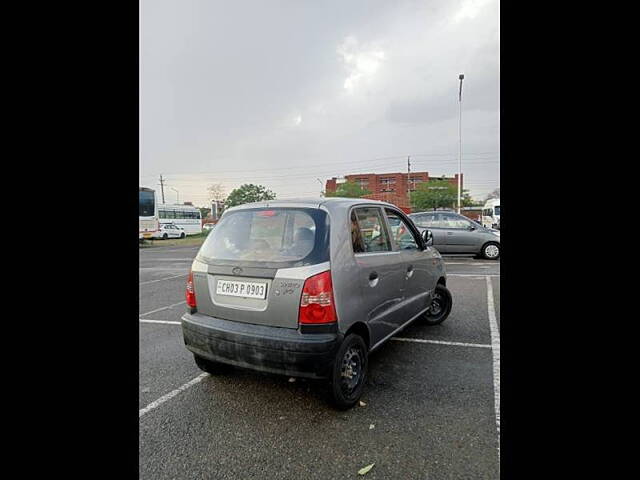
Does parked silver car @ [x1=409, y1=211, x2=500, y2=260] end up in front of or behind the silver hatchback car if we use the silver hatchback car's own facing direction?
in front

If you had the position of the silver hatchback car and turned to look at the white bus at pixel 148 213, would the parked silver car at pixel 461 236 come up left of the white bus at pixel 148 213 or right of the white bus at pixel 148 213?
right

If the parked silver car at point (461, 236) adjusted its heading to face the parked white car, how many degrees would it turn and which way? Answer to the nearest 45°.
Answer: approximately 135° to its left

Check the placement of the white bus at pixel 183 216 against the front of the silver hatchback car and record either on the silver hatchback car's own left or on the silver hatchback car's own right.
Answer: on the silver hatchback car's own left

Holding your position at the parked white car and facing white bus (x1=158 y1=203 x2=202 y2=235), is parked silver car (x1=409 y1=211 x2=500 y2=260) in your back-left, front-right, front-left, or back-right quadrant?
back-right

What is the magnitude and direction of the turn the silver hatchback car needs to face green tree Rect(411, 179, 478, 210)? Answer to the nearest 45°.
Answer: approximately 45° to its left

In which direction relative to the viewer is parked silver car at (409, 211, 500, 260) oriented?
to the viewer's right

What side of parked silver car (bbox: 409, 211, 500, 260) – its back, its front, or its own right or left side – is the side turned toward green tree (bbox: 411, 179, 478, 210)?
left

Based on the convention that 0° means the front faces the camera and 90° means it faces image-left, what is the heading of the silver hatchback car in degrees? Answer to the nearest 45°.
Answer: approximately 225°
